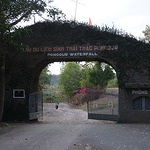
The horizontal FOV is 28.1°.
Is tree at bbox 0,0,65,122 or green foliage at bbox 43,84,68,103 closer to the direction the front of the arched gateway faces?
the tree

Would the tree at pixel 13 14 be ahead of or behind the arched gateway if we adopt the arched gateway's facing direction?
ahead

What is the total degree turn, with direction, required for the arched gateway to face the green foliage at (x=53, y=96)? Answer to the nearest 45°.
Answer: approximately 180°

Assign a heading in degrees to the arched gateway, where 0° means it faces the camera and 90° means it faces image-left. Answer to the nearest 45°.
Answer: approximately 0°

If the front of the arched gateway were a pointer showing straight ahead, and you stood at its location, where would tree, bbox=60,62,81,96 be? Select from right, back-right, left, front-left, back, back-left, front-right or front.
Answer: back

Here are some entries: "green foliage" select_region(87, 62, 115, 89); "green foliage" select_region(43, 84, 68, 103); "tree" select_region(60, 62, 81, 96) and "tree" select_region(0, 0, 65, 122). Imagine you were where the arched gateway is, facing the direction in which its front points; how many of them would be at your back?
3

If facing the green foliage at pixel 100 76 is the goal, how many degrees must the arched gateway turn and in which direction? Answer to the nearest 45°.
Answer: approximately 180°
